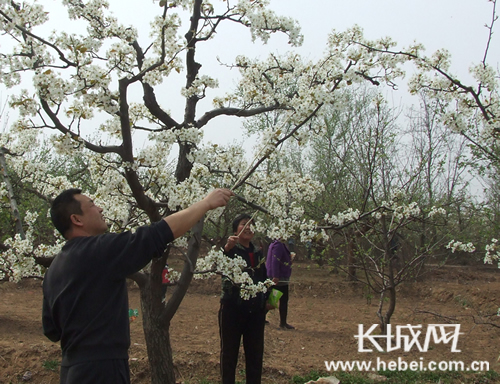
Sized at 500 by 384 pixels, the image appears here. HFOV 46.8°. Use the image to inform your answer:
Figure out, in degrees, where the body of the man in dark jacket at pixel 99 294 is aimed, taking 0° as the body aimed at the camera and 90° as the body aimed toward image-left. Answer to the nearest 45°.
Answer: approximately 225°

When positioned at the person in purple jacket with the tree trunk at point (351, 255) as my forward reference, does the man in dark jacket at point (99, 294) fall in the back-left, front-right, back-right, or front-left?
back-right

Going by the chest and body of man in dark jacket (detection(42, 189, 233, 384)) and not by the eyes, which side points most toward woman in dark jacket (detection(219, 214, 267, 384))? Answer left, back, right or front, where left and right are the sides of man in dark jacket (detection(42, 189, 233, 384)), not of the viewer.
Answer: front

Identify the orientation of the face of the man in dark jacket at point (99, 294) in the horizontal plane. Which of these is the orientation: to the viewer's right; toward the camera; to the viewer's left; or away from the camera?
to the viewer's right

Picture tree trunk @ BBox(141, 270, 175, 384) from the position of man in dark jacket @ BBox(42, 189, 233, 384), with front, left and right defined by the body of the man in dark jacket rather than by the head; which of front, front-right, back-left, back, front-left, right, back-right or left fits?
front-left

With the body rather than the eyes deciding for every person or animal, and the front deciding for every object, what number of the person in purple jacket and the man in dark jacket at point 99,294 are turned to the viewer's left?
0
